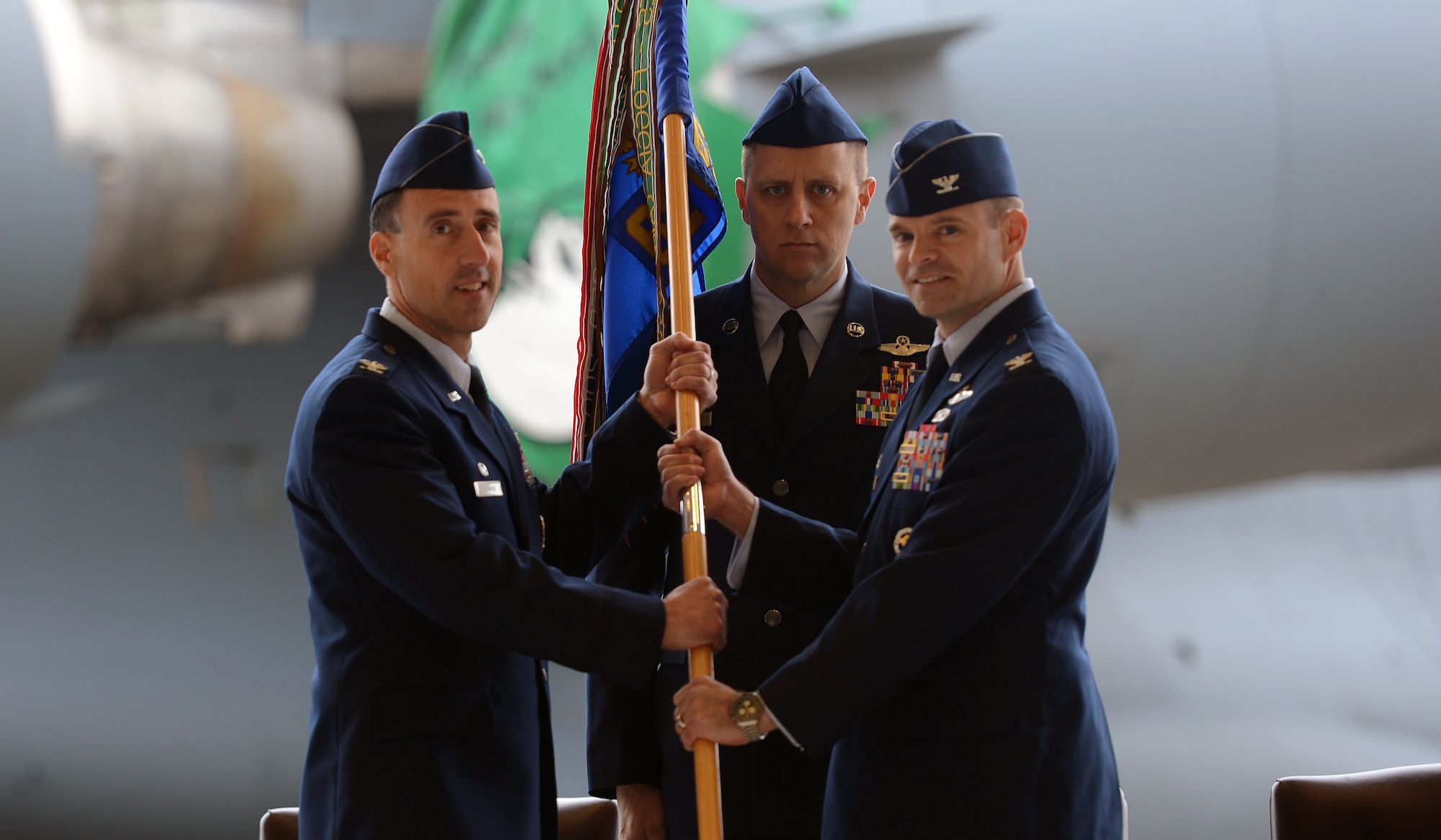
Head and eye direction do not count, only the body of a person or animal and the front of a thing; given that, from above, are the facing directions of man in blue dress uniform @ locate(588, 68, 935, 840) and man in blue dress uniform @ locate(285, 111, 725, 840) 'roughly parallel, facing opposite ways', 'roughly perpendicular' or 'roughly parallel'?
roughly perpendicular

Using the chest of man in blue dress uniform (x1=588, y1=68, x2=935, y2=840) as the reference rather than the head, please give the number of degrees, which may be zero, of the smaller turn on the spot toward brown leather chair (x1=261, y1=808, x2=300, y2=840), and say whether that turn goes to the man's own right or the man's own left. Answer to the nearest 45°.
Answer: approximately 90° to the man's own right

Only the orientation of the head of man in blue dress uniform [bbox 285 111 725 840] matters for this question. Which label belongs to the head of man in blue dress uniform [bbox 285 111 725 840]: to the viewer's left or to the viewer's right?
to the viewer's right

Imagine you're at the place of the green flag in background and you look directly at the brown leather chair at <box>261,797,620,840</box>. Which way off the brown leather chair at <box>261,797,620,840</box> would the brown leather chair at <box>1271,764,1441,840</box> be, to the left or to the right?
left

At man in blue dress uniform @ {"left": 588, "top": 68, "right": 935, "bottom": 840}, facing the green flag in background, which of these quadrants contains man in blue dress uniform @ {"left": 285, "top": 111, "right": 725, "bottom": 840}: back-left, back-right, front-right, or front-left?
back-left

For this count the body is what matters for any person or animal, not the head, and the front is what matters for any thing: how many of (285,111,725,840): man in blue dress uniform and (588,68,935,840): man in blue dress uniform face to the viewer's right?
1

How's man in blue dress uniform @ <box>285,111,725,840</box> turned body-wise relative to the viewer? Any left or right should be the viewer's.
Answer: facing to the right of the viewer
